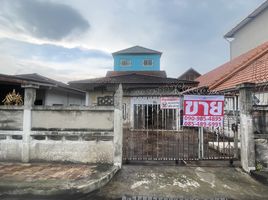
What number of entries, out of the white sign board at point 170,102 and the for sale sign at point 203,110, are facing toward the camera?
2

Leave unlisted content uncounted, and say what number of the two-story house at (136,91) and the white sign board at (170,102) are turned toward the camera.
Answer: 2

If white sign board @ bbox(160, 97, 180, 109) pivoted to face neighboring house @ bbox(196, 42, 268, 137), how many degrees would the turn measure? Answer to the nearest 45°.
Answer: approximately 135° to its left

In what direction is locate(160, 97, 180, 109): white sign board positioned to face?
toward the camera

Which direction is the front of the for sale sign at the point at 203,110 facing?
toward the camera

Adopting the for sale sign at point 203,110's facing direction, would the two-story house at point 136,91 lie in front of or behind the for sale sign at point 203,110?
behind

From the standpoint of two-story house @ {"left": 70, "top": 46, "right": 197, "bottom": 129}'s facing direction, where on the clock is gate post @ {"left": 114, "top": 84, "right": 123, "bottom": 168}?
The gate post is roughly at 12 o'clock from the two-story house.

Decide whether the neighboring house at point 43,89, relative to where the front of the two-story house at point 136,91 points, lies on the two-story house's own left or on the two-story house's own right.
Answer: on the two-story house's own right

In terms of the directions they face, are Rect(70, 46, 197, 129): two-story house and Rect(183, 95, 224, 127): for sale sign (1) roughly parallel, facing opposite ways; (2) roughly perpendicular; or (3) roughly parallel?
roughly parallel

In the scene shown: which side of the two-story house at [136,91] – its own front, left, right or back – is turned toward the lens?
front

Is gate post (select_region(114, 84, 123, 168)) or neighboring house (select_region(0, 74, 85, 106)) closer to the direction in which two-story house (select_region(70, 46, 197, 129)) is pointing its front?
the gate post

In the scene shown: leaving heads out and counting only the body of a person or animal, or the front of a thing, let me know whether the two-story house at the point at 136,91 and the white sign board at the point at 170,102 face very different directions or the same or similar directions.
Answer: same or similar directions

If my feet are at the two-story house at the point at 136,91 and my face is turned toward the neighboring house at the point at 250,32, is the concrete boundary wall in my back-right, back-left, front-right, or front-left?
back-right

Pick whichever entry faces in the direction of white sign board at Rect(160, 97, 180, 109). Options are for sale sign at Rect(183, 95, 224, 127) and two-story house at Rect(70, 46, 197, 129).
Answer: the two-story house
